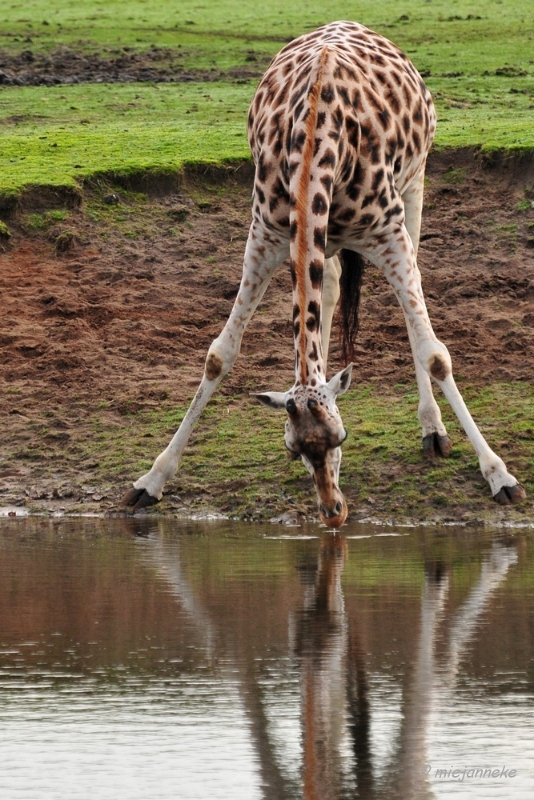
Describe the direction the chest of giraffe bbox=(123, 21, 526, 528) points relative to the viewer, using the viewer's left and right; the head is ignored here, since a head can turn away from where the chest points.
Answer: facing the viewer
